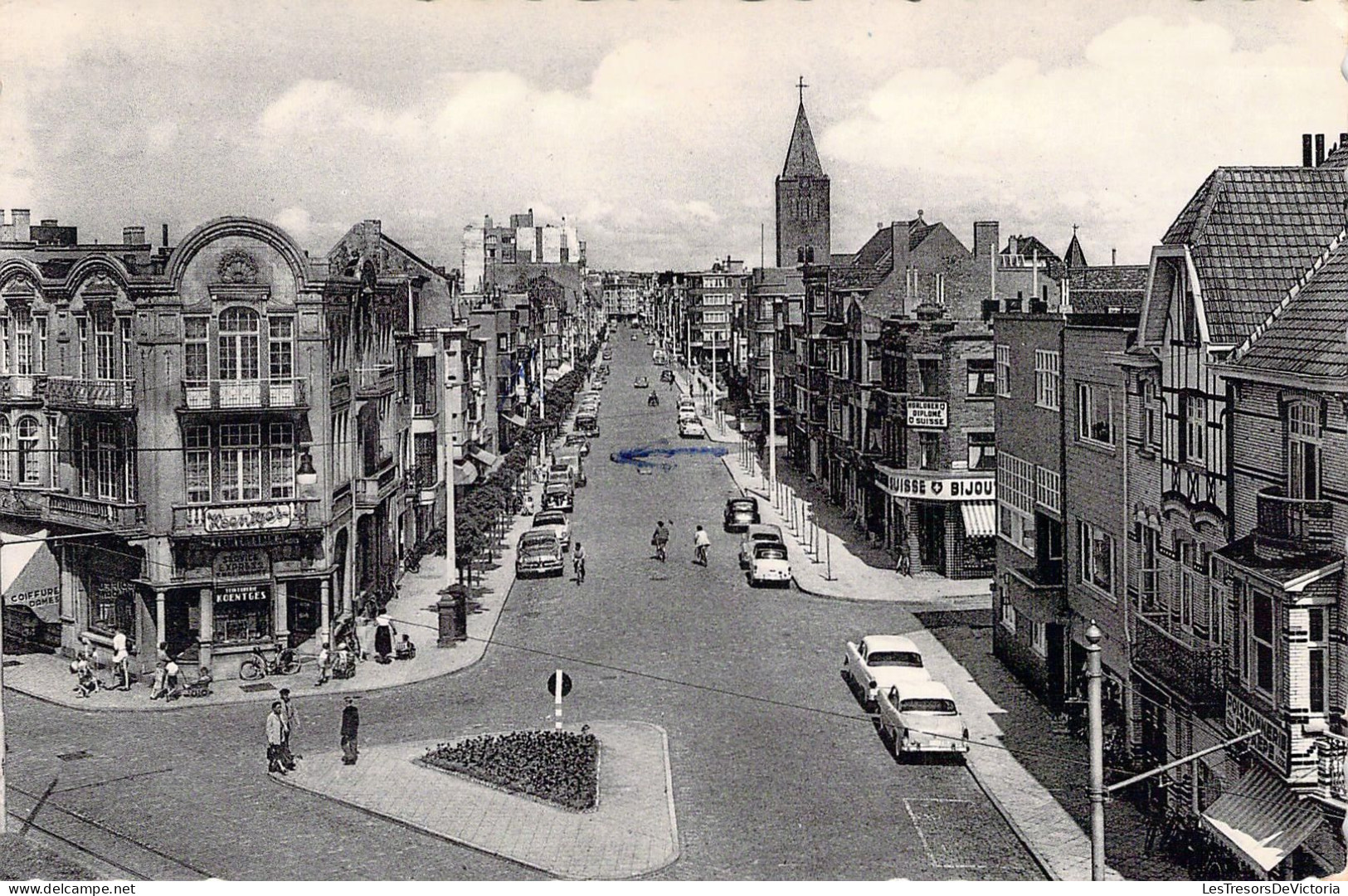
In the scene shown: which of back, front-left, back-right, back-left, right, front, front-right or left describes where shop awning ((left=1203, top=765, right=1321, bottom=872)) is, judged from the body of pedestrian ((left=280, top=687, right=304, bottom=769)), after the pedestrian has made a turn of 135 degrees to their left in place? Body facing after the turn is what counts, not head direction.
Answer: right

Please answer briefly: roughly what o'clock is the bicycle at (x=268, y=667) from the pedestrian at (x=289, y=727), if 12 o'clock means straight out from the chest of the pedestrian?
The bicycle is roughly at 6 o'clock from the pedestrian.

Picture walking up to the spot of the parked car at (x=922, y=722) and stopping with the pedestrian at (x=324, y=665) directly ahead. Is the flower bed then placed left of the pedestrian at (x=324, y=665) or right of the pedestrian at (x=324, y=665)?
left

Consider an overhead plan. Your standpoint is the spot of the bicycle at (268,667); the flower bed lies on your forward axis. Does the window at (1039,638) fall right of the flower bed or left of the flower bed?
left

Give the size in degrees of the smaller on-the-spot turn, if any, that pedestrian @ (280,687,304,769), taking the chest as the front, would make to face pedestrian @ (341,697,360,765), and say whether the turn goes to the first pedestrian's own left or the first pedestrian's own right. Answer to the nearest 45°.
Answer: approximately 135° to the first pedestrian's own left
